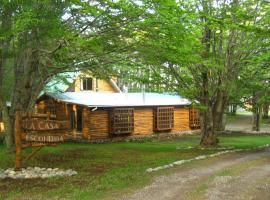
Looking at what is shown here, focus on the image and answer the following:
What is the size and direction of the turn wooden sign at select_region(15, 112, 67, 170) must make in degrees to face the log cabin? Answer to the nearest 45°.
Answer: approximately 180°

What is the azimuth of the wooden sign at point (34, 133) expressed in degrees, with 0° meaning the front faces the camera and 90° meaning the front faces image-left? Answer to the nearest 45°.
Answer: approximately 0°

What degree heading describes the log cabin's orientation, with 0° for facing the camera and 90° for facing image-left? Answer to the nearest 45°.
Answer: approximately 45°
